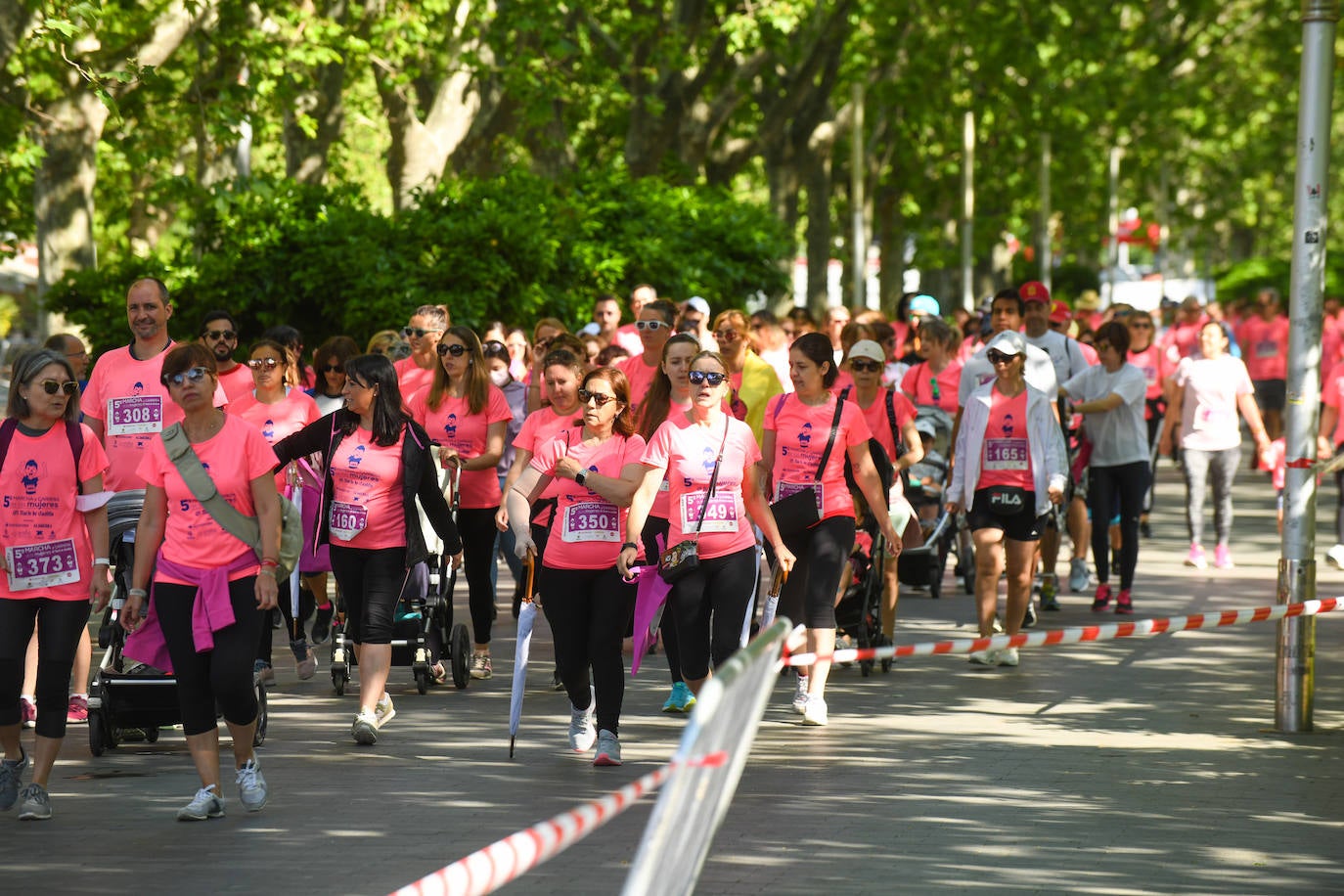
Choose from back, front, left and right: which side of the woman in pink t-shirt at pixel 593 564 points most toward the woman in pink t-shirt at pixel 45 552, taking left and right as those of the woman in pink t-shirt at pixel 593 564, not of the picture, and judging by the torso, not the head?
right

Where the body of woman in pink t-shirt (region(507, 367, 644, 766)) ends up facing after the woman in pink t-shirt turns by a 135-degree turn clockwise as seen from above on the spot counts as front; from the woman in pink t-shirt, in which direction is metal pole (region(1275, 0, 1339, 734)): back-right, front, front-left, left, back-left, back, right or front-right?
back-right

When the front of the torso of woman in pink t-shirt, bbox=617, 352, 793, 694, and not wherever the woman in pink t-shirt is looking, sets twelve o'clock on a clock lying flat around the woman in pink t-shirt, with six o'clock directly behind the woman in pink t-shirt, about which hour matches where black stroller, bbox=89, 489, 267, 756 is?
The black stroller is roughly at 3 o'clock from the woman in pink t-shirt.

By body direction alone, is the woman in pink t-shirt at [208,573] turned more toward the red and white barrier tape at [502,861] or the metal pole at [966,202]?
the red and white barrier tape

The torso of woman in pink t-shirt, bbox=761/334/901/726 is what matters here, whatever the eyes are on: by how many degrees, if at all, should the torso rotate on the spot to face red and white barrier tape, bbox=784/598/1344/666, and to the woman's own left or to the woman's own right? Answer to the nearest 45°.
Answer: approximately 90° to the woman's own left

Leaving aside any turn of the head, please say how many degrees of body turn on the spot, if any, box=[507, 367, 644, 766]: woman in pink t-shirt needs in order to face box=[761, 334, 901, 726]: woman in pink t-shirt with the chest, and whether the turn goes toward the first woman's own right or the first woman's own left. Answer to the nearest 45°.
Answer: approximately 135° to the first woman's own left

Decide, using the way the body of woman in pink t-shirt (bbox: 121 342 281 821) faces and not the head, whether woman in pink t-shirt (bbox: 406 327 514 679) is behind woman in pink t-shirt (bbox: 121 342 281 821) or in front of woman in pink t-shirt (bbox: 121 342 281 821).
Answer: behind
